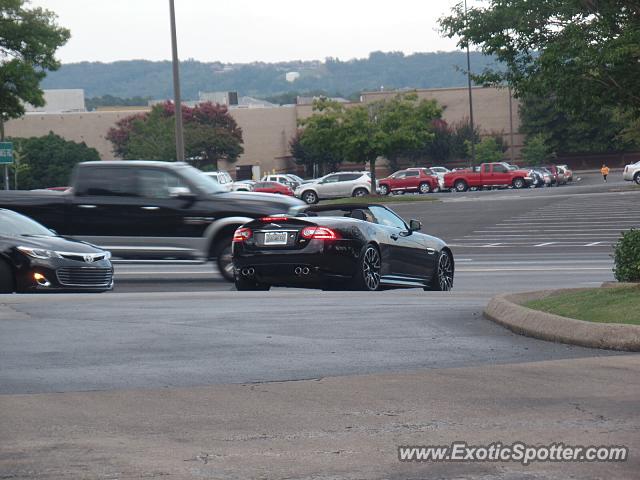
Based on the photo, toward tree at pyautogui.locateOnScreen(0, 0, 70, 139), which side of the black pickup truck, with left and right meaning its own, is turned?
left

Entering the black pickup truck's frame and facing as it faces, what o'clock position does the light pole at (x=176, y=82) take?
The light pole is roughly at 9 o'clock from the black pickup truck.

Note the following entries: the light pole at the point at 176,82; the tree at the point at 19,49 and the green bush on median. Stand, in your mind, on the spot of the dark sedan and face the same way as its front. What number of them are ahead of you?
1

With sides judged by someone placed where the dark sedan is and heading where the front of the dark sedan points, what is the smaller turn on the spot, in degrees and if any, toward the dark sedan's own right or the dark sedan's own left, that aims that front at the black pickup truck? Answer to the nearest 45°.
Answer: approximately 90° to the dark sedan's own left

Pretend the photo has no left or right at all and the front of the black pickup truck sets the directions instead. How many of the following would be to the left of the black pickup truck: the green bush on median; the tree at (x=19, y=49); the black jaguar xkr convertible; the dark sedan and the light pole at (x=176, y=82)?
2

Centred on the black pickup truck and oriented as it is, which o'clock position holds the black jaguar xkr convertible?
The black jaguar xkr convertible is roughly at 2 o'clock from the black pickup truck.

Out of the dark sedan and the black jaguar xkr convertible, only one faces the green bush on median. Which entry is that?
the dark sedan

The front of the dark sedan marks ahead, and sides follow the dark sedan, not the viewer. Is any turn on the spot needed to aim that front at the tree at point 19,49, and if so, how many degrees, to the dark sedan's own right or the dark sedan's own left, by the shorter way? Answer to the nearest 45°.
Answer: approximately 135° to the dark sedan's own left

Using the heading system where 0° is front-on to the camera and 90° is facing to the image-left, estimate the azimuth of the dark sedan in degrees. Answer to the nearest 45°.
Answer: approximately 315°

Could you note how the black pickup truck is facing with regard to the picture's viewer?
facing to the right of the viewer

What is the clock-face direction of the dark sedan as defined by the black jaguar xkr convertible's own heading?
The dark sedan is roughly at 8 o'clock from the black jaguar xkr convertible.

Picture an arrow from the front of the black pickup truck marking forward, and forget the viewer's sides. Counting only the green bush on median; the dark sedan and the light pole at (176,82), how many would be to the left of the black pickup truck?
1

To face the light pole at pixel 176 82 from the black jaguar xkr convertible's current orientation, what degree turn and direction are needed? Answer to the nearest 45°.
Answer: approximately 45° to its left

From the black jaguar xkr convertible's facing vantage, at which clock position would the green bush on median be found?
The green bush on median is roughly at 3 o'clock from the black jaguar xkr convertible.
